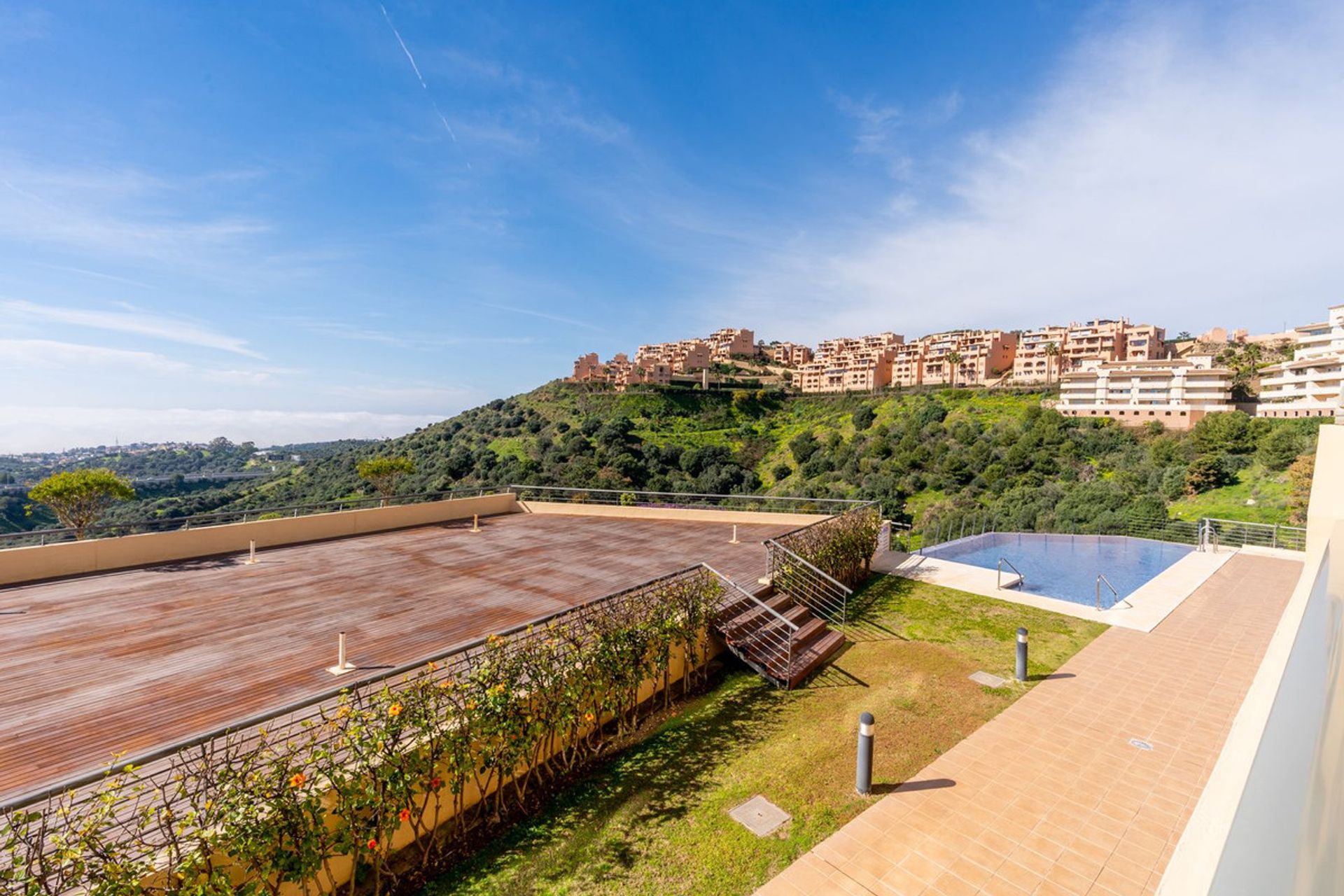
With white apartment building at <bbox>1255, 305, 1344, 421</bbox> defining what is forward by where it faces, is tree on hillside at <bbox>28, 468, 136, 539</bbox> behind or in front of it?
in front

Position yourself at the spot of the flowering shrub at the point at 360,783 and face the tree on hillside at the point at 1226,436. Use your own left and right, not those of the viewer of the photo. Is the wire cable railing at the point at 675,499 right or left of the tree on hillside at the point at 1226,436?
left

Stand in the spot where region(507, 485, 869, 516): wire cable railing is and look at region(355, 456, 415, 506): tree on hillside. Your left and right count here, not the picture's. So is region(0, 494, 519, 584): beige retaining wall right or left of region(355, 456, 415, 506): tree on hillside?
left

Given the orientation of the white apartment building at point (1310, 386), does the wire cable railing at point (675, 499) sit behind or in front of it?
in front

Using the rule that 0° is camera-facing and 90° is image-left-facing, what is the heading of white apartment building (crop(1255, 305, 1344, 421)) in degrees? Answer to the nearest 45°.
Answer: approximately 45°

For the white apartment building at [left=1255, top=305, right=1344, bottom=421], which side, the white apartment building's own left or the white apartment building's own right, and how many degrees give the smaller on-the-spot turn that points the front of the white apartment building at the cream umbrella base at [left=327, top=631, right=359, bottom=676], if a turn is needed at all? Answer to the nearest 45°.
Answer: approximately 45° to the white apartment building's own left

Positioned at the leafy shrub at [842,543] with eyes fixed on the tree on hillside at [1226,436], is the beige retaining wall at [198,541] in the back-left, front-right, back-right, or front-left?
back-left
